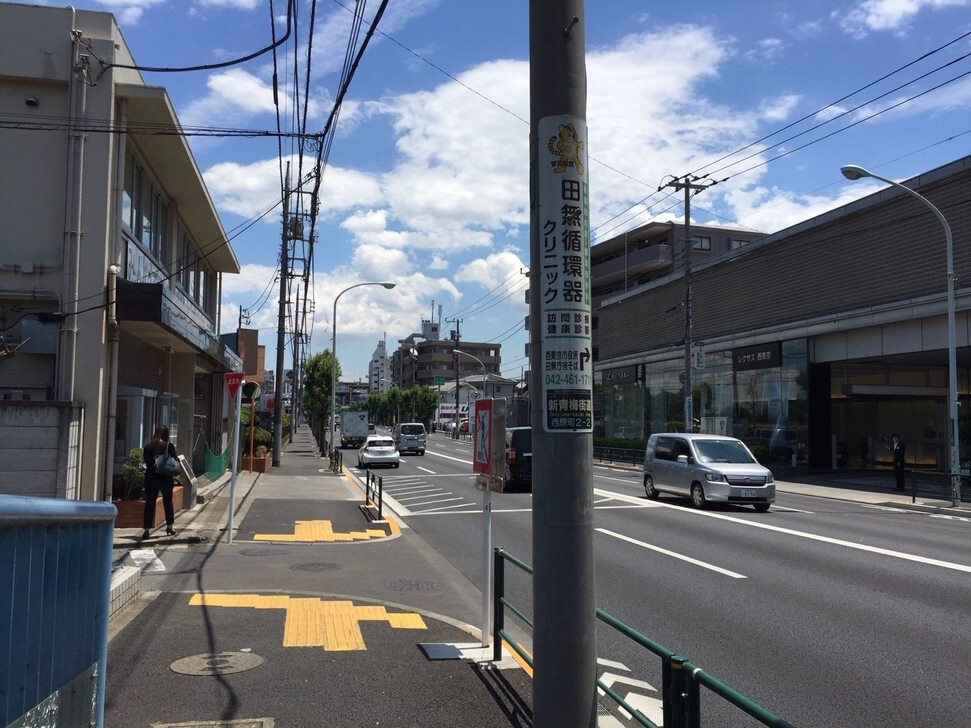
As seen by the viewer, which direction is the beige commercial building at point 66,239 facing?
to the viewer's right

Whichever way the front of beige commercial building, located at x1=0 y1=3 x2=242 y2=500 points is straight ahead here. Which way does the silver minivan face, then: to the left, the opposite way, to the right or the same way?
to the right

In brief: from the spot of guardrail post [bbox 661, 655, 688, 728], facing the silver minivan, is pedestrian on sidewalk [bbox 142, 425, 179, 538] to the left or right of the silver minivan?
left

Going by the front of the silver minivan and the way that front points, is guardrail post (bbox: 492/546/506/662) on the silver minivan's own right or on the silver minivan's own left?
on the silver minivan's own right

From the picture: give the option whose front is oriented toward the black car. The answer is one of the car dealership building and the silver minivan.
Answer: the car dealership building

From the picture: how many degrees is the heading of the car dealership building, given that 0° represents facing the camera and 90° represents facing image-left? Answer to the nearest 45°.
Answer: approximately 45°

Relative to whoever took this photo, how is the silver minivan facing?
facing the viewer and to the right of the viewer

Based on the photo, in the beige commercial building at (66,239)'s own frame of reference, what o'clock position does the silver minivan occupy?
The silver minivan is roughly at 12 o'clock from the beige commercial building.

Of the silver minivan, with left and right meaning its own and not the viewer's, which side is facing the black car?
back

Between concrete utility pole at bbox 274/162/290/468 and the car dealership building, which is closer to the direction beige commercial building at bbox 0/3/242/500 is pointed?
the car dealership building

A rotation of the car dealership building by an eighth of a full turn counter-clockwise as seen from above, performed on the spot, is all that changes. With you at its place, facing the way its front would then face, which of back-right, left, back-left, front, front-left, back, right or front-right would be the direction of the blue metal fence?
front

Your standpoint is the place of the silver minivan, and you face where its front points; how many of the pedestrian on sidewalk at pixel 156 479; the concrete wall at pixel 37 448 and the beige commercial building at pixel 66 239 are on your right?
3

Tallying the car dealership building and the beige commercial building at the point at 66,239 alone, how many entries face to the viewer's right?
1

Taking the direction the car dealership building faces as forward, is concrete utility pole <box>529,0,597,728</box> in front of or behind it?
in front

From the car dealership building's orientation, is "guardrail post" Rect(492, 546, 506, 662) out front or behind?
out front

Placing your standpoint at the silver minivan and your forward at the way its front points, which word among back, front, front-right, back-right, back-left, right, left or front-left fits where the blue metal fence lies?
front-right
